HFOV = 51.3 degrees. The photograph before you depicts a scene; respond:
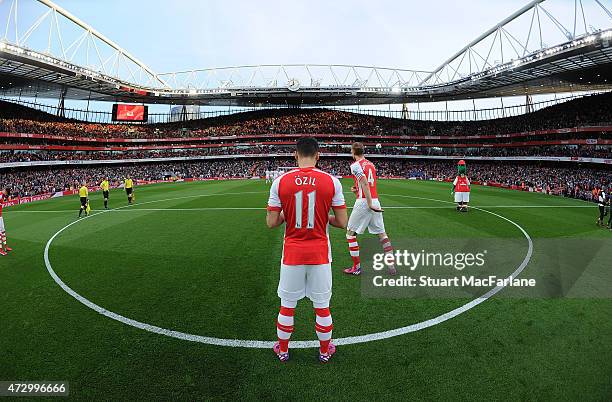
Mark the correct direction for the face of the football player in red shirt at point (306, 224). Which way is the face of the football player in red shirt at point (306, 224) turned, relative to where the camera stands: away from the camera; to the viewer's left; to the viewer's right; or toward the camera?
away from the camera

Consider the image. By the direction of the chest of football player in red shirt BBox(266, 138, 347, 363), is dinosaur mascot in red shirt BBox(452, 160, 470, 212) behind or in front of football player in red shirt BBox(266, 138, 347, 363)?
in front

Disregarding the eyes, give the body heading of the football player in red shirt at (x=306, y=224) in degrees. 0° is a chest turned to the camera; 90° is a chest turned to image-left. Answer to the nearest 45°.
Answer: approximately 180°
